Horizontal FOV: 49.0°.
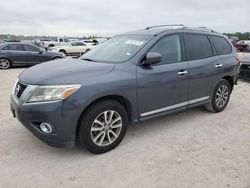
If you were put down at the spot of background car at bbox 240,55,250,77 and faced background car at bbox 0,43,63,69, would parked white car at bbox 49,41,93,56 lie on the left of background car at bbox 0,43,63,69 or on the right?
right

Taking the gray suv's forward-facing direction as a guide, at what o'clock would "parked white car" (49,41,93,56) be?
The parked white car is roughly at 4 o'clock from the gray suv.

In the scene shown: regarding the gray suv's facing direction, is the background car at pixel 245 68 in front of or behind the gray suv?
behind

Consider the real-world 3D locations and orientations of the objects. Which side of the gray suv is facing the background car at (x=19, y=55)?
right

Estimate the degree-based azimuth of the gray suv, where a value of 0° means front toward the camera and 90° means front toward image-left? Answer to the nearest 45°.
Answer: approximately 45°

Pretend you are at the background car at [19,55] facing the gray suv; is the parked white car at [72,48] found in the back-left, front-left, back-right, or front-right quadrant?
back-left
